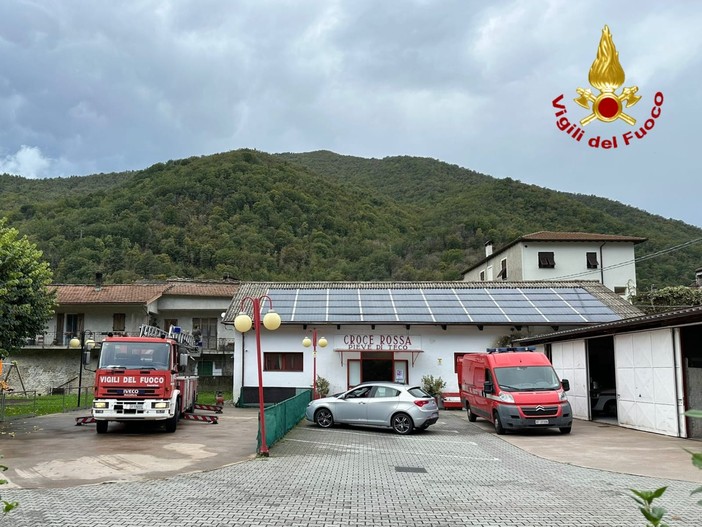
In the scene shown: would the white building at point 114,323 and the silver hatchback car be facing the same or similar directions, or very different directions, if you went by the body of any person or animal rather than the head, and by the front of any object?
very different directions

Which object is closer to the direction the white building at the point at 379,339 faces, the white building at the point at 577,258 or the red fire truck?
the red fire truck

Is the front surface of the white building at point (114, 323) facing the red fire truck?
yes

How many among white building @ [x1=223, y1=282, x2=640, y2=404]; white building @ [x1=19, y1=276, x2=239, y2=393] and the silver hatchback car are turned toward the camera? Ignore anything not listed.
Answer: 2

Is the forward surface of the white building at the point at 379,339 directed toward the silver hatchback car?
yes

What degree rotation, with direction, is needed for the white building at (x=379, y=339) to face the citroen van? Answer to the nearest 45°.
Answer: approximately 45° to its left

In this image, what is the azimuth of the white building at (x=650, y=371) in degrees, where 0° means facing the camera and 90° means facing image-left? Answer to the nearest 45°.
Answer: approximately 45°

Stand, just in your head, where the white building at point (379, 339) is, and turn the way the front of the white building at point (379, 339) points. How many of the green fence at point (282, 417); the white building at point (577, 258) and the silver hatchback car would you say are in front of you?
2
